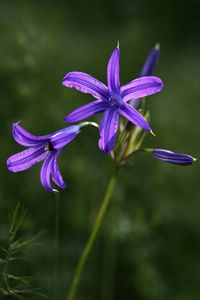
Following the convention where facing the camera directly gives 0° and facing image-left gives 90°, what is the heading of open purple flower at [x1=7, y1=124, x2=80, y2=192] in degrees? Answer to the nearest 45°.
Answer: approximately 45°

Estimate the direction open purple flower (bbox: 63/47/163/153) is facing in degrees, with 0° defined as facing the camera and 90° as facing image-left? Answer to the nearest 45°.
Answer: approximately 0°
